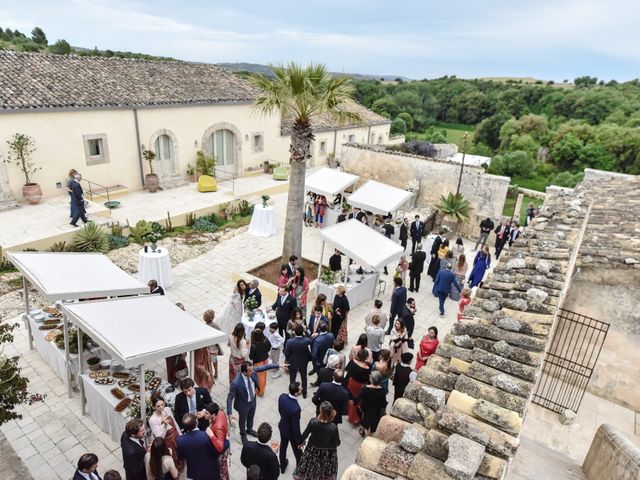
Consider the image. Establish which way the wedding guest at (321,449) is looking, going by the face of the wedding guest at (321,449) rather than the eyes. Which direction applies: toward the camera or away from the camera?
away from the camera

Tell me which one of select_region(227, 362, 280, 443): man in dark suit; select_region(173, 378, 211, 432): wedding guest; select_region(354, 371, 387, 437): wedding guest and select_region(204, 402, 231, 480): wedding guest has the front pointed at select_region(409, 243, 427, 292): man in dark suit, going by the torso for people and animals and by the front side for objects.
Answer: select_region(354, 371, 387, 437): wedding guest

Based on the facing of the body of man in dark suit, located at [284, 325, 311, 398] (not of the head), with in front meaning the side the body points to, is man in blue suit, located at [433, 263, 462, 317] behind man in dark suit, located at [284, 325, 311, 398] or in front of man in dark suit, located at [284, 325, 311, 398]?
in front

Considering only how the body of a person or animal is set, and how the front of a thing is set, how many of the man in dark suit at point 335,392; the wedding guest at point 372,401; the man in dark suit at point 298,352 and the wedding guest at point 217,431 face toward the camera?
0

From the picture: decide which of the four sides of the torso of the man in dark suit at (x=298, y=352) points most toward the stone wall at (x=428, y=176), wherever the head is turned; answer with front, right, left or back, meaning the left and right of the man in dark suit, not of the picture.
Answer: front

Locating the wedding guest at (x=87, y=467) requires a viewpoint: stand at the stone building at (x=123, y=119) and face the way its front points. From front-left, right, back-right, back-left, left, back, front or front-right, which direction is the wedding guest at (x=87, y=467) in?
front-right

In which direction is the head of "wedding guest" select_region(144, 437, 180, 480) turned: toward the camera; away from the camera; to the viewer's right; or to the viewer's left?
away from the camera

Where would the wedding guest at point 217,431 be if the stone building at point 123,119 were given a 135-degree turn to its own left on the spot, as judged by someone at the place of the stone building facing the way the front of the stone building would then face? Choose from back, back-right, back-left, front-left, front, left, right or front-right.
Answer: back

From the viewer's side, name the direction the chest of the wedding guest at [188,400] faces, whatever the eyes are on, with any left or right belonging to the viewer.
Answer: facing the viewer

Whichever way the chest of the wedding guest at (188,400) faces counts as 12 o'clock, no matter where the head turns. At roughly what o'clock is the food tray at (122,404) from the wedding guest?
The food tray is roughly at 4 o'clock from the wedding guest.

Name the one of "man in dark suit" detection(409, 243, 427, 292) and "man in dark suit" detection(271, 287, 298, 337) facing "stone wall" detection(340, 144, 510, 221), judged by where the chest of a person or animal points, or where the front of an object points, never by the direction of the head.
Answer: "man in dark suit" detection(409, 243, 427, 292)

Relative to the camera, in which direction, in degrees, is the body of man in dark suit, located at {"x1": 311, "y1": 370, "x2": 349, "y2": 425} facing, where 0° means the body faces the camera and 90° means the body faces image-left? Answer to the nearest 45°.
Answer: approximately 180°

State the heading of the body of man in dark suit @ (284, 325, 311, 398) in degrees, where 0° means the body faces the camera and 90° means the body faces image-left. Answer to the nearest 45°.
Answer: approximately 180°

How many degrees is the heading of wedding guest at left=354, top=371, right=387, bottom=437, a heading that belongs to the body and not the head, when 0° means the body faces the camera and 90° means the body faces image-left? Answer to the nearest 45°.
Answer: approximately 180°

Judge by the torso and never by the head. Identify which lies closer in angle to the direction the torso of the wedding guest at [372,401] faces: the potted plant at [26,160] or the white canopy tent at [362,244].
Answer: the white canopy tent

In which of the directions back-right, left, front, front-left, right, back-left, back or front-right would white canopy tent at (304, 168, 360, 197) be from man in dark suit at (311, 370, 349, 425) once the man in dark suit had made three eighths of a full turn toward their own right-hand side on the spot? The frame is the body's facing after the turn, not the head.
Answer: back-left

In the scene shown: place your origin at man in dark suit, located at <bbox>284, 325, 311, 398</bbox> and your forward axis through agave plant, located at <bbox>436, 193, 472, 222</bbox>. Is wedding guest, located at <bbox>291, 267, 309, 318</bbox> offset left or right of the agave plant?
left
